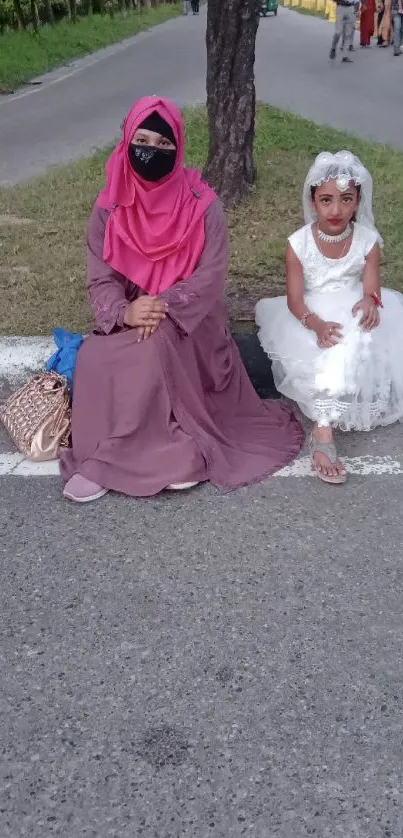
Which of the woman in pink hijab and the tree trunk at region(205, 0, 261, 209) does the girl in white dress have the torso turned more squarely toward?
the woman in pink hijab

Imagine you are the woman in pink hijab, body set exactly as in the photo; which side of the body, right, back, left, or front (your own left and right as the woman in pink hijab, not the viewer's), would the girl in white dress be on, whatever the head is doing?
left

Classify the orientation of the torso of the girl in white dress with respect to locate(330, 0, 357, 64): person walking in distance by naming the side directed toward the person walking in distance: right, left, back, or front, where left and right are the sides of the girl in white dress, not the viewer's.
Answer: back

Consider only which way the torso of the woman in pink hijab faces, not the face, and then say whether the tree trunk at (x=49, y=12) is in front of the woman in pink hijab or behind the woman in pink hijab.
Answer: behind

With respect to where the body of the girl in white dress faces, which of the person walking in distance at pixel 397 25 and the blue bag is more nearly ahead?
the blue bag

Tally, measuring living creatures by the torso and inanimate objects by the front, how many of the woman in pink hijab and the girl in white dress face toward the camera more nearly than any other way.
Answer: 2

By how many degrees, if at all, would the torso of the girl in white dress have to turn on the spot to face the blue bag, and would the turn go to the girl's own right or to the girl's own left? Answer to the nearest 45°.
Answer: approximately 90° to the girl's own right
